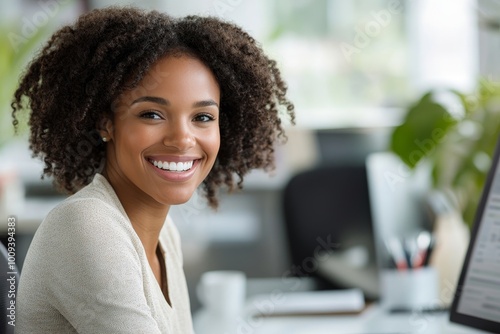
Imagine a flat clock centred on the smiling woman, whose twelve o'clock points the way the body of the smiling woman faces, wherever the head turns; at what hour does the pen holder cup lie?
The pen holder cup is roughly at 9 o'clock from the smiling woman.

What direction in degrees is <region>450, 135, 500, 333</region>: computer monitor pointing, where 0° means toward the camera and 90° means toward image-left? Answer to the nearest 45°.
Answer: approximately 45°

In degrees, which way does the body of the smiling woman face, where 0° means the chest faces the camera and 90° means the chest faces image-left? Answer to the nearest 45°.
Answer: approximately 315°

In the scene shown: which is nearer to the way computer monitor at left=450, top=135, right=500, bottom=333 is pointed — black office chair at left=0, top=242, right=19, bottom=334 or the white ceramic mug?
the black office chair

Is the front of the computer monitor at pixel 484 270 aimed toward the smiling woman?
yes

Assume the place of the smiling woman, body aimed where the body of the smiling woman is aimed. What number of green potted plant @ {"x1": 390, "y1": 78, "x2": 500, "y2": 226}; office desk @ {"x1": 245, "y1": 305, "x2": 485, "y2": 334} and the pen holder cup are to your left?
3

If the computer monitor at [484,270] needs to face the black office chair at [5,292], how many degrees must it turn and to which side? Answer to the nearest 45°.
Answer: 0° — it already faces it

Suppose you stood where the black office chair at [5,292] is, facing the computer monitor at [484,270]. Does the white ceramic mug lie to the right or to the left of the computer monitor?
left

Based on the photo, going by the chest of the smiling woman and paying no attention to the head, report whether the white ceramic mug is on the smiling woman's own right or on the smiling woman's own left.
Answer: on the smiling woman's own left

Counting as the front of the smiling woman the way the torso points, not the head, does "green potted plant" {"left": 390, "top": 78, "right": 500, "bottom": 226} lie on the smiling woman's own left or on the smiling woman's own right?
on the smiling woman's own left
